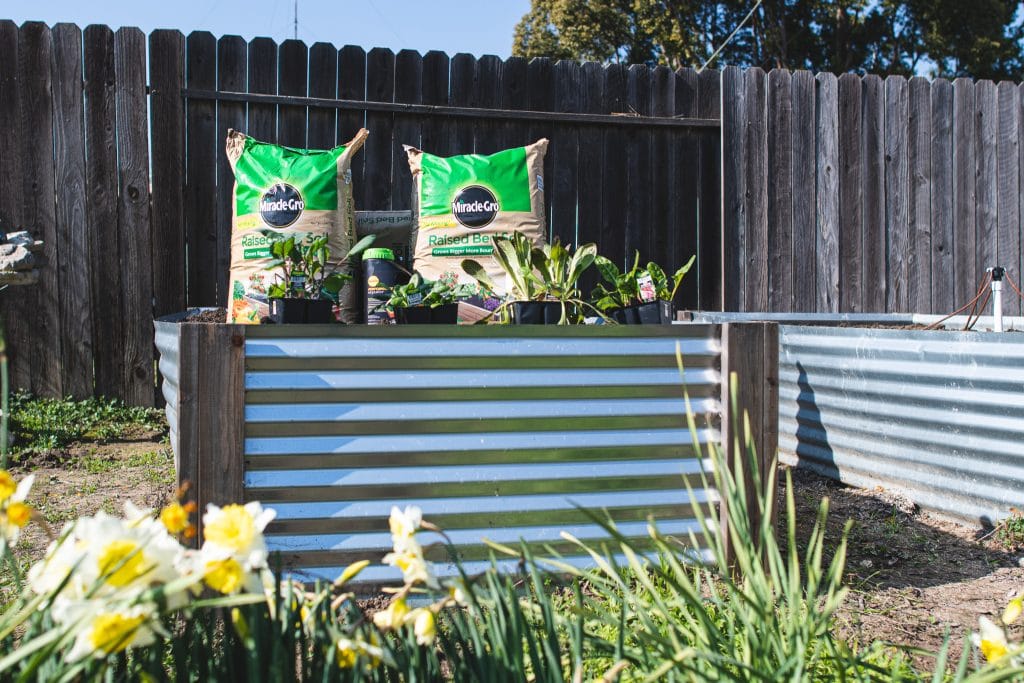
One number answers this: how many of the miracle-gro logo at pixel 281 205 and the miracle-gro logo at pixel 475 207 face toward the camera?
2

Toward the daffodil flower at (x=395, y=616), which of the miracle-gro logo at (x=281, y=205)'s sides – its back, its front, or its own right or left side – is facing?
front

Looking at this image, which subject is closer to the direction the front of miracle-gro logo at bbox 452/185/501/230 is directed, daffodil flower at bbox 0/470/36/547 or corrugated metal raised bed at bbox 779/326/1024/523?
the daffodil flower

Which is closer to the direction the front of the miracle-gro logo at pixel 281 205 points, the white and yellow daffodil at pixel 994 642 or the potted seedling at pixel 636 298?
the white and yellow daffodil

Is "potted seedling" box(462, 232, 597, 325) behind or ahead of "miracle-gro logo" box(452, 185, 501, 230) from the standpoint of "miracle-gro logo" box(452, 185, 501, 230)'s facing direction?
ahead

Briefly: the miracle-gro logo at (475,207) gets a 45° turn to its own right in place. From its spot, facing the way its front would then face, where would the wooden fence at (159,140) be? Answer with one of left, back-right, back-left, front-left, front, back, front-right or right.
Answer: right

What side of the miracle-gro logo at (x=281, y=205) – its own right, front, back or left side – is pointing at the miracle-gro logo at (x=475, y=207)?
left

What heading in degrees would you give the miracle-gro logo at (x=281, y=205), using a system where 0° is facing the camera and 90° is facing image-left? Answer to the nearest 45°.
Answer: approximately 0°

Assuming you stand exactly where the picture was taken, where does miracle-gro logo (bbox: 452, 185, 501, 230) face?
facing the viewer

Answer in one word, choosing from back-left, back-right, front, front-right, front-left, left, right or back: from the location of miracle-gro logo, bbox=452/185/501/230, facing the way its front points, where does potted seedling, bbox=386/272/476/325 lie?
front

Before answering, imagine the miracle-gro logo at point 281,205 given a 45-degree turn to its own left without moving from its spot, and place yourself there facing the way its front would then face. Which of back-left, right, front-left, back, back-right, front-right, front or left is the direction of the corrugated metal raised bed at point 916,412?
front-left

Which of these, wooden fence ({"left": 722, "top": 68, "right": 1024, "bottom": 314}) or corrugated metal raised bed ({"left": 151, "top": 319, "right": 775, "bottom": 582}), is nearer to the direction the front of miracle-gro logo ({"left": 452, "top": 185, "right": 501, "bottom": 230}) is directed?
the corrugated metal raised bed

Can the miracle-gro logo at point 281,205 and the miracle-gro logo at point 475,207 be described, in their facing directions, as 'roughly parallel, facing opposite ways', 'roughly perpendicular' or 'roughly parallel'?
roughly parallel

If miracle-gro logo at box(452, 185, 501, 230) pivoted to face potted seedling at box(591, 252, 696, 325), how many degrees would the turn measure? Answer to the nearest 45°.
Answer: approximately 45° to its left

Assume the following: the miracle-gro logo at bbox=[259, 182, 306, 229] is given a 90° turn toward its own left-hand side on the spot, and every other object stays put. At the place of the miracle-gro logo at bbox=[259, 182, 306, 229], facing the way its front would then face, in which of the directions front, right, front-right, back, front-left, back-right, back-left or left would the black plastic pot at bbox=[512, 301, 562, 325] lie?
front-right

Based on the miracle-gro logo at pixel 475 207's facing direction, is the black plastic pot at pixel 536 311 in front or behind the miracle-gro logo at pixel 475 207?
in front

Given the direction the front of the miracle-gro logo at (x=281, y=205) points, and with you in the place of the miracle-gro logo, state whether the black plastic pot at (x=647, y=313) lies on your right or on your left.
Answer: on your left

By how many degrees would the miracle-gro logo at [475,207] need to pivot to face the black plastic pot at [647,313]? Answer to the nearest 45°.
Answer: approximately 45° to its left
